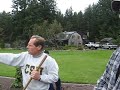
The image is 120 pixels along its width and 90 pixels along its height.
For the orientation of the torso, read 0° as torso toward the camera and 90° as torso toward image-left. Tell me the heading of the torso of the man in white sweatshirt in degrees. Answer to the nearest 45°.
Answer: approximately 45°

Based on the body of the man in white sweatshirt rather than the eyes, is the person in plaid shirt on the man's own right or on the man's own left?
on the man's own left

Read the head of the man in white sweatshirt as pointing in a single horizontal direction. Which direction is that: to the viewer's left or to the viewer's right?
to the viewer's left
